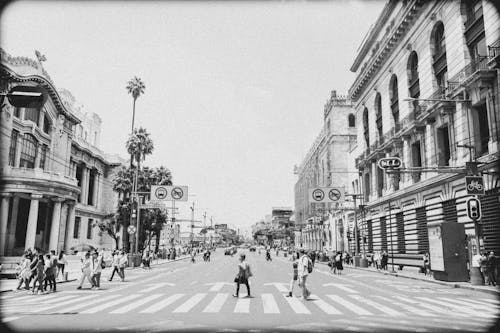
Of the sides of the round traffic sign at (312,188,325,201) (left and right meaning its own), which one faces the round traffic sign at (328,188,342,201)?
left

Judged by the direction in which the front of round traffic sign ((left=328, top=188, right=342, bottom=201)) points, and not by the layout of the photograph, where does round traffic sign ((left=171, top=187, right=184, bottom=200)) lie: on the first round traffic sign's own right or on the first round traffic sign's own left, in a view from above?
on the first round traffic sign's own right

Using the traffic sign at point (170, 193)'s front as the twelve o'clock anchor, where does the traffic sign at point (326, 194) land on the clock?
the traffic sign at point (326, 194) is roughly at 9 o'clock from the traffic sign at point (170, 193).

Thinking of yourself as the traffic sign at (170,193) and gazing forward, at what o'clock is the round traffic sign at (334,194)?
The round traffic sign is roughly at 9 o'clock from the traffic sign.

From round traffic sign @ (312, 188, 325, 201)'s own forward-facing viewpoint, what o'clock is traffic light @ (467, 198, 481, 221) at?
The traffic light is roughly at 11 o'clock from the round traffic sign.

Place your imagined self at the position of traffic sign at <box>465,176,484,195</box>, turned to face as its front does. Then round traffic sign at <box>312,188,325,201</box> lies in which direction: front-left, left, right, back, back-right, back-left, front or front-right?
back-right

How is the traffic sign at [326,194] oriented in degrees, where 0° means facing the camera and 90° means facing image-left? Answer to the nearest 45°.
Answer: approximately 0°

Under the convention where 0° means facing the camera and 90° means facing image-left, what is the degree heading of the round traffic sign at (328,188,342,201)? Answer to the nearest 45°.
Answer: approximately 0°

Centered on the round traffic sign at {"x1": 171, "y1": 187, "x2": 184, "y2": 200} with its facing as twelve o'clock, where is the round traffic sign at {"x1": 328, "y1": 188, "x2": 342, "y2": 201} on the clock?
the round traffic sign at {"x1": 328, "y1": 188, "x2": 342, "y2": 201} is roughly at 9 o'clock from the round traffic sign at {"x1": 171, "y1": 187, "x2": 184, "y2": 200}.
